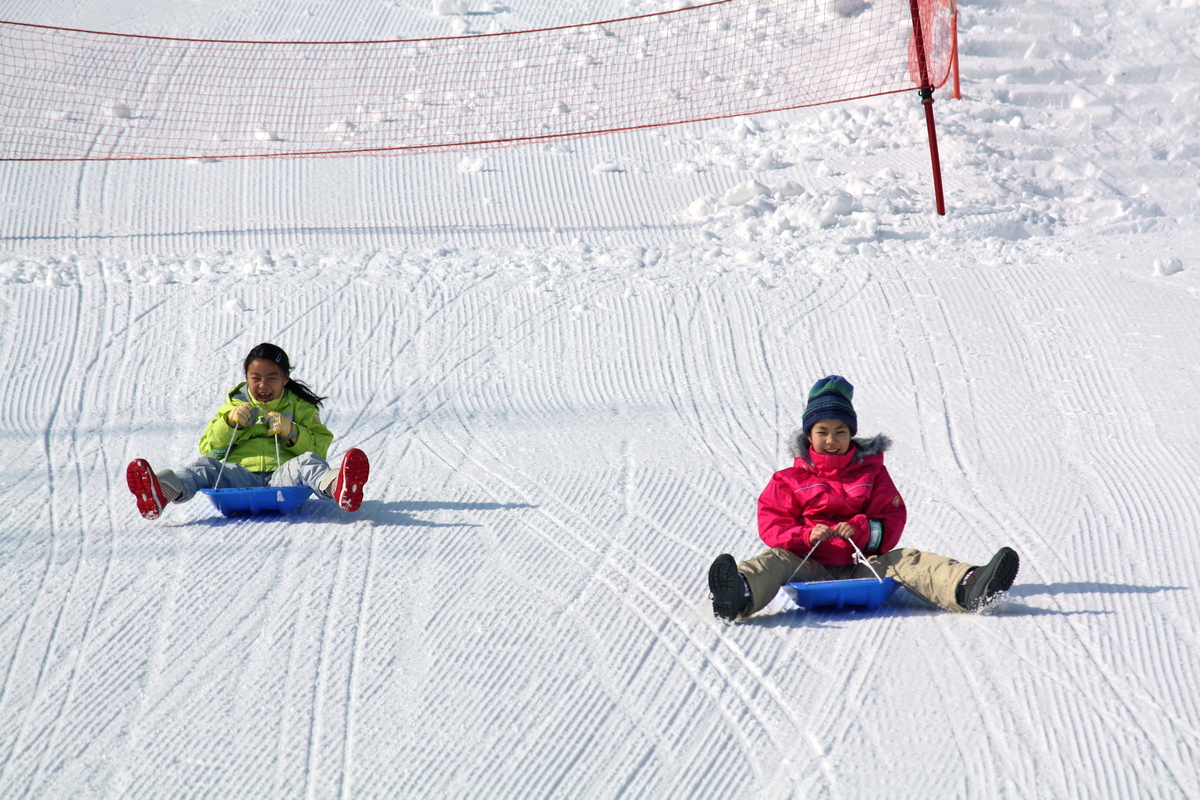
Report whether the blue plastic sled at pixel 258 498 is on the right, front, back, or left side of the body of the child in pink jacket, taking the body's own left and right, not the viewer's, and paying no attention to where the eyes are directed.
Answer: right

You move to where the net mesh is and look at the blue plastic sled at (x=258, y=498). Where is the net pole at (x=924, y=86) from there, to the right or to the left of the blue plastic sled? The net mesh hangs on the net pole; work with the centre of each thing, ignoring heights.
left

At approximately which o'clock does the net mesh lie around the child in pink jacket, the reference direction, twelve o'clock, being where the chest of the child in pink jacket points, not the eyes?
The net mesh is roughly at 5 o'clock from the child in pink jacket.

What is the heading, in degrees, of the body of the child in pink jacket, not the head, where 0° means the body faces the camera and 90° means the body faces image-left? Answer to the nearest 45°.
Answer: approximately 0°

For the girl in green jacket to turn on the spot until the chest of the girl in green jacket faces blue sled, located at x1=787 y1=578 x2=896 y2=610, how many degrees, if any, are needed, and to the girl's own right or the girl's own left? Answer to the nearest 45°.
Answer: approximately 45° to the girl's own left

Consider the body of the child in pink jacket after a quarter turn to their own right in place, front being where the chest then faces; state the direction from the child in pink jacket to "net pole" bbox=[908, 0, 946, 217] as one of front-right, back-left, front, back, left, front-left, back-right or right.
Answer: right

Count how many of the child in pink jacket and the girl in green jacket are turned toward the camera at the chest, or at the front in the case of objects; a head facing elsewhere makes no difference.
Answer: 2

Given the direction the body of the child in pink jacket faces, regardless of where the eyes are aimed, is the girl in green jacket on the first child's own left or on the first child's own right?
on the first child's own right

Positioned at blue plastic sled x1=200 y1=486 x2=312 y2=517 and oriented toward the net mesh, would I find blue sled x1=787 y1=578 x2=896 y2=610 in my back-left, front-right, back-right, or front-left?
back-right
